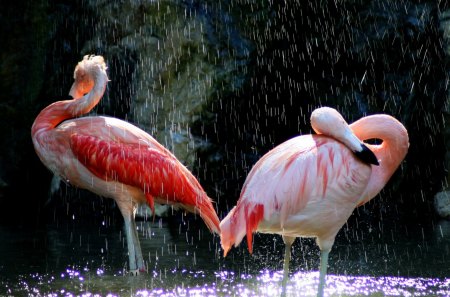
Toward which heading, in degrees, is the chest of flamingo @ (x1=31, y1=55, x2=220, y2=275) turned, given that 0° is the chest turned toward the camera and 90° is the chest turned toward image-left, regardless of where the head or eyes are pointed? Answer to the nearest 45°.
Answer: approximately 90°

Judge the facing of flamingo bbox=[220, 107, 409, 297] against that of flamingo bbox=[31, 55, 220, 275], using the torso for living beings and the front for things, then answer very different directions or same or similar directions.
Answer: very different directions

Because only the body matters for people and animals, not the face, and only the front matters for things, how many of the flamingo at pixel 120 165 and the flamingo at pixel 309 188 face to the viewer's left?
1

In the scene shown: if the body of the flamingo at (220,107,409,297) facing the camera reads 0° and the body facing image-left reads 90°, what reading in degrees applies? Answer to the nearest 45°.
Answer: approximately 270°

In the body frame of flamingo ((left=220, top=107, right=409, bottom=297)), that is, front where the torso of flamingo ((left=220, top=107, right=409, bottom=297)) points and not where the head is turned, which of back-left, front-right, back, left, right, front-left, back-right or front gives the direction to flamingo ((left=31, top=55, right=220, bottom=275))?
back-left

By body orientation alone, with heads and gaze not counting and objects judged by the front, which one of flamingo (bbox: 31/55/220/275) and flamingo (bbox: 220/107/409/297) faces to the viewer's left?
flamingo (bbox: 31/55/220/275)
